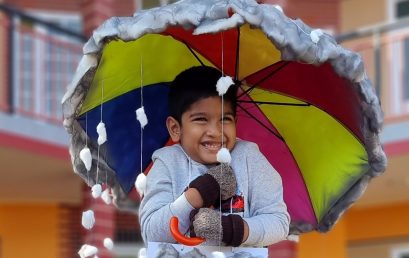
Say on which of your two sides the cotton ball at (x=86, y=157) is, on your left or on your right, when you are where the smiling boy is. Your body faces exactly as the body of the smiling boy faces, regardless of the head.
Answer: on your right

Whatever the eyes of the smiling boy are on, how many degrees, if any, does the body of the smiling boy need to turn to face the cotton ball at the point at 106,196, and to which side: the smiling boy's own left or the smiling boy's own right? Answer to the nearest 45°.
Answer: approximately 135° to the smiling boy's own right

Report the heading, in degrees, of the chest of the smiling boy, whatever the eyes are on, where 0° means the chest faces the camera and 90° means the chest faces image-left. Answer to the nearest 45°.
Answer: approximately 0°

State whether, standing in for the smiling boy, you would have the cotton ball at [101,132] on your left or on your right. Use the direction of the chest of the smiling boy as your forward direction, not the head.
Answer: on your right
